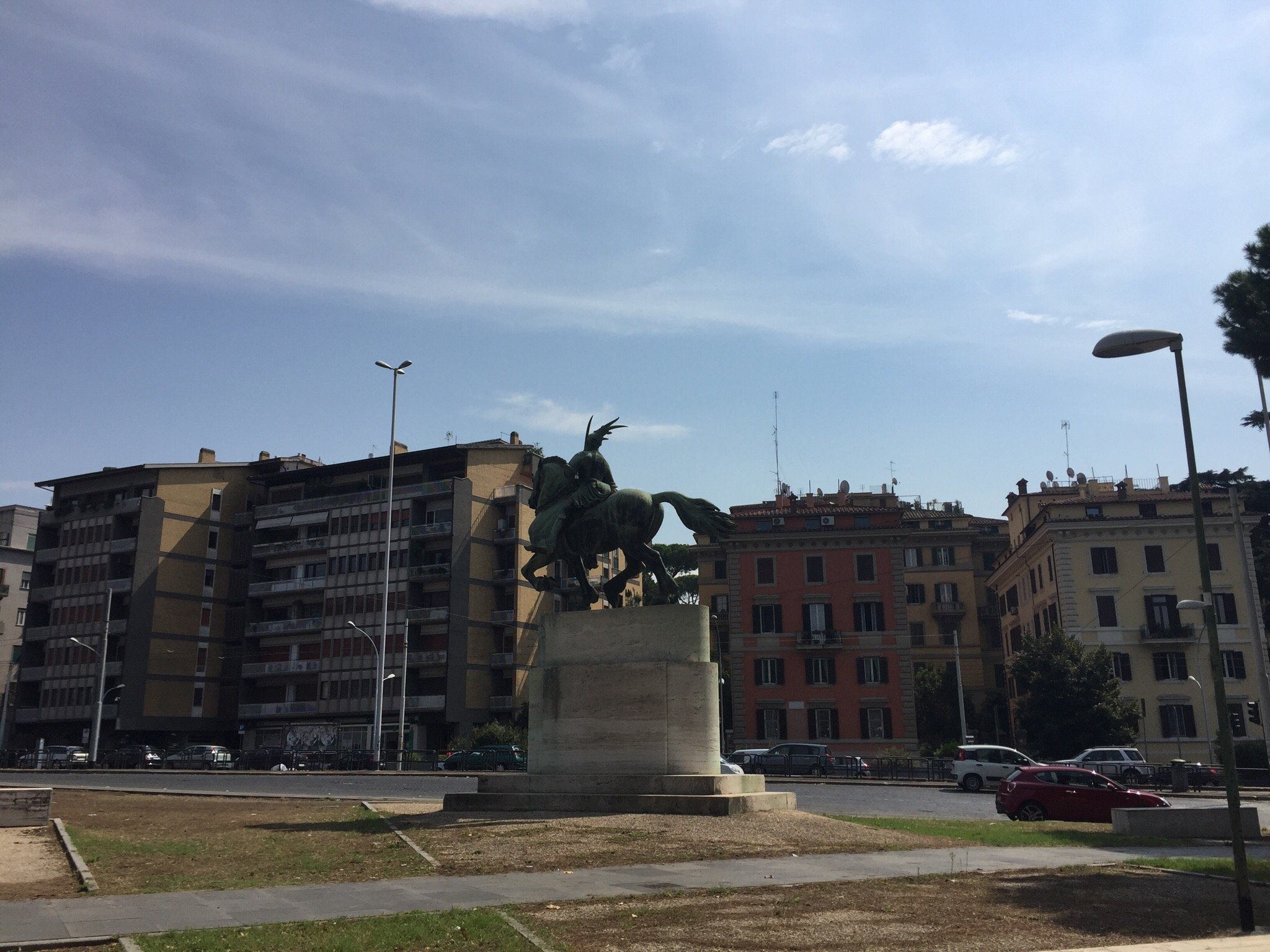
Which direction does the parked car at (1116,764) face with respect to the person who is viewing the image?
facing to the left of the viewer

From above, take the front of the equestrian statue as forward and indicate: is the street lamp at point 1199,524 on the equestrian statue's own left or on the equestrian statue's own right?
on the equestrian statue's own left

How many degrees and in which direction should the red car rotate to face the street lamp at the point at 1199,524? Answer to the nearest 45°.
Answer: approximately 90° to its right

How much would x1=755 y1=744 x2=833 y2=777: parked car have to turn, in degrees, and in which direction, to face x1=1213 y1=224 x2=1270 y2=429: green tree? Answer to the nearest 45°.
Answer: approximately 135° to its left

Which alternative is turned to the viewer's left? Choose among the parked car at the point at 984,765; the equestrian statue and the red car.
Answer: the equestrian statue

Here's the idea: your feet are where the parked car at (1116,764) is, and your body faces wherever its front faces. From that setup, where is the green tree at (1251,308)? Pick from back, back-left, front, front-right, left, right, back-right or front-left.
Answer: left

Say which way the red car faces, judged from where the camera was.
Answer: facing to the right of the viewer

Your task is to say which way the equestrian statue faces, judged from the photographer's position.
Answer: facing to the left of the viewer

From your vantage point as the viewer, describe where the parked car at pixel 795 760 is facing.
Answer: facing to the left of the viewer

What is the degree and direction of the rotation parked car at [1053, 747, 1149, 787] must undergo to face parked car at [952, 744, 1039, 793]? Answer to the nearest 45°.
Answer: approximately 45° to its left
